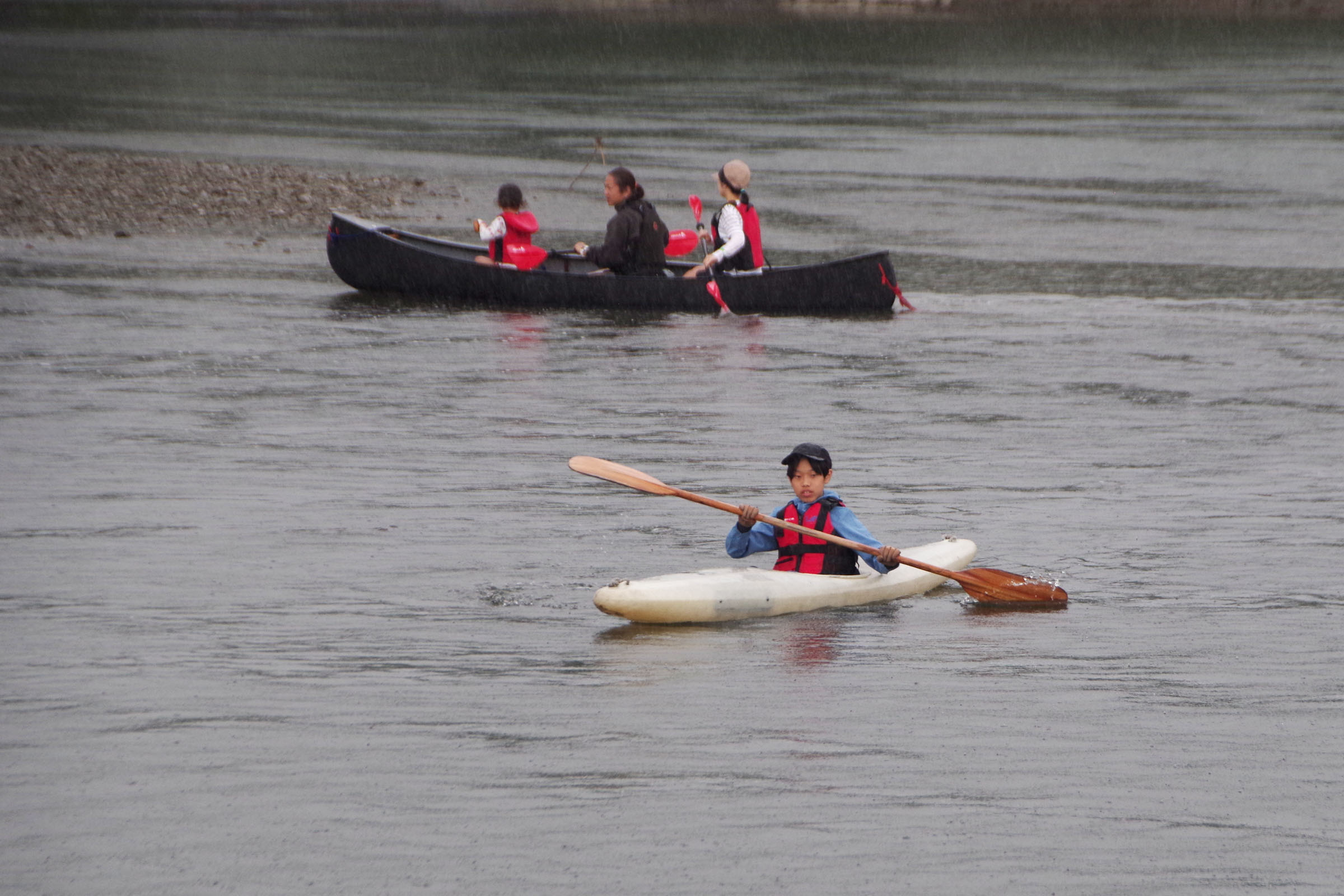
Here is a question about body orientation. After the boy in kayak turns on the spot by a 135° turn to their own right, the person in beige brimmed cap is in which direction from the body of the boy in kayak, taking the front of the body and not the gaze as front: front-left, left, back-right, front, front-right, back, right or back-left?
front

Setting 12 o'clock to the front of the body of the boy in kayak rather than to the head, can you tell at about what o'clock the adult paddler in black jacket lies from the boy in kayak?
The adult paddler in black jacket is roughly at 4 o'clock from the boy in kayak.

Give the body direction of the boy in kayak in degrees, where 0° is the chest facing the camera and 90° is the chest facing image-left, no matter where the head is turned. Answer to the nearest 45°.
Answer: approximately 45°
